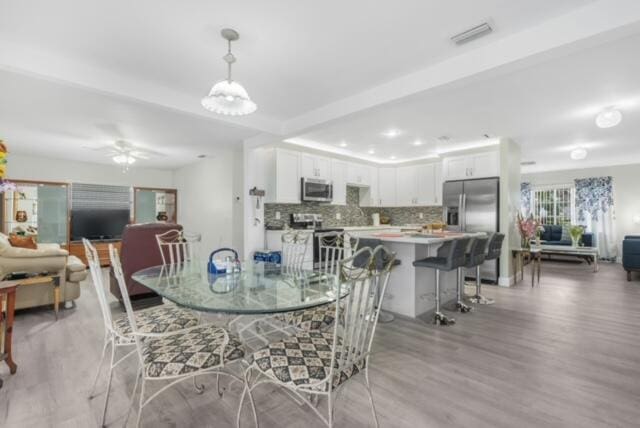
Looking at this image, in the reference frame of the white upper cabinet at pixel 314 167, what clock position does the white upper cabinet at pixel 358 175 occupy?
the white upper cabinet at pixel 358 175 is roughly at 9 o'clock from the white upper cabinet at pixel 314 167.

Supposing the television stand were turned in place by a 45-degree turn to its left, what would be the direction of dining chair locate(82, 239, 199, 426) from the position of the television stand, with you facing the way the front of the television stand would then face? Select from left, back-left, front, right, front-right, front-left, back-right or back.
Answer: front-right

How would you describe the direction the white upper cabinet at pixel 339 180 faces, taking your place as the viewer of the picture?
facing the viewer and to the right of the viewer

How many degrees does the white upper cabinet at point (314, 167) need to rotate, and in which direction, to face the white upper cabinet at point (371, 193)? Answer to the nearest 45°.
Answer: approximately 90° to its left

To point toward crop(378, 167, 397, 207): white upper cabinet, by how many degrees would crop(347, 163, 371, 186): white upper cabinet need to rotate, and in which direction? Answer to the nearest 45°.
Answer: approximately 90° to its left

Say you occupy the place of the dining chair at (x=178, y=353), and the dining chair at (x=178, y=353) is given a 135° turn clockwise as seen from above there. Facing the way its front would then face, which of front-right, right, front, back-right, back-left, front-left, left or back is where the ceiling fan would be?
back-right

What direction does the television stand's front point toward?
toward the camera

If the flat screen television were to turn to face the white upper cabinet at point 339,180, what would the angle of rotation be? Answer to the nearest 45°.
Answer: approximately 45° to its left

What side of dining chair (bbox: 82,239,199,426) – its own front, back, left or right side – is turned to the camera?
right

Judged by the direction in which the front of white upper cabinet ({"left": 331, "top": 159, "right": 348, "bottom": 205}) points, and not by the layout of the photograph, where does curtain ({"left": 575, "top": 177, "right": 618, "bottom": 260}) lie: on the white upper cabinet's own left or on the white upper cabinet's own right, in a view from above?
on the white upper cabinet's own left

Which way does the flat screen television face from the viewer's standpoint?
toward the camera

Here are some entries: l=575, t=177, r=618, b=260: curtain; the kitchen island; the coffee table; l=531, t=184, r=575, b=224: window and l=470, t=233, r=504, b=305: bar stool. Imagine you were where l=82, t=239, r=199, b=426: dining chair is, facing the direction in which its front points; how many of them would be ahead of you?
5

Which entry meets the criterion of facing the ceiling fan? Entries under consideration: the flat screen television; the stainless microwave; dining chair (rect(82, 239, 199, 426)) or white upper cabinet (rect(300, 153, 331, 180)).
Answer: the flat screen television
